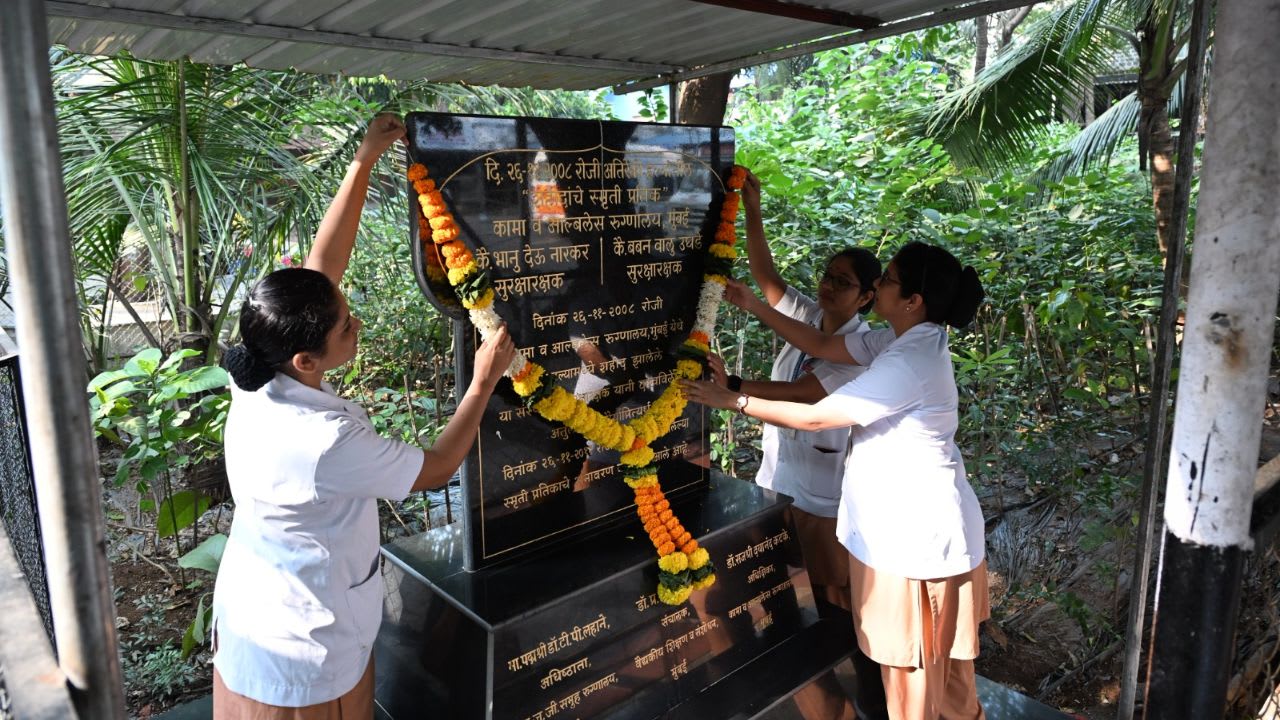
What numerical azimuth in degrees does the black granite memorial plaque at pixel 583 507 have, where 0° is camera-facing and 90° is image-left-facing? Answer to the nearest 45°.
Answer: approximately 315°

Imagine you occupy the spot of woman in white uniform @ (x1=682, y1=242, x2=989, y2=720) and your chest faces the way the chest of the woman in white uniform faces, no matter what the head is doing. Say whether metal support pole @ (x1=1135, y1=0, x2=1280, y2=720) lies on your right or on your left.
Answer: on your left

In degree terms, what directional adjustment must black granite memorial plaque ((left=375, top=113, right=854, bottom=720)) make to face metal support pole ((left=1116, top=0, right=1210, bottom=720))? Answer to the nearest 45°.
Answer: approximately 45° to its left

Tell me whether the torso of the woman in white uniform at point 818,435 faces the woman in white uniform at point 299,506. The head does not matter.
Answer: yes

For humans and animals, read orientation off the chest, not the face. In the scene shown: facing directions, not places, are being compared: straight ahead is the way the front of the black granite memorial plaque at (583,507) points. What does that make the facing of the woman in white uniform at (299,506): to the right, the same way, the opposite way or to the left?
to the left

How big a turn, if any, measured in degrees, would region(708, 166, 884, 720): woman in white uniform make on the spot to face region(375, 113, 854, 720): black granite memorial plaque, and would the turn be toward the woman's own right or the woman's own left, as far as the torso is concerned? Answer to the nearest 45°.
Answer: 0° — they already face it

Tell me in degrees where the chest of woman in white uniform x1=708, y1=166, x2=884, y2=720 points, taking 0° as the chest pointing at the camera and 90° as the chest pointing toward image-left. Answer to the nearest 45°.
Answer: approximately 45°

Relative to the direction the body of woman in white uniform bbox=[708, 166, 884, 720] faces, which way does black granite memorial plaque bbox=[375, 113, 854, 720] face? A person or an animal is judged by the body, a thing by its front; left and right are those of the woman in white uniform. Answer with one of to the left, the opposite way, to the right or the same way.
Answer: to the left

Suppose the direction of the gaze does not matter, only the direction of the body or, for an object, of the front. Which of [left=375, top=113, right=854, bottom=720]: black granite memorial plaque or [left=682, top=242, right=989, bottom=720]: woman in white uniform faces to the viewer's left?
the woman in white uniform

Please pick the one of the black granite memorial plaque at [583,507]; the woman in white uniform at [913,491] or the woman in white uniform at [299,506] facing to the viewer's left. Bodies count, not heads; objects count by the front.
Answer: the woman in white uniform at [913,491]

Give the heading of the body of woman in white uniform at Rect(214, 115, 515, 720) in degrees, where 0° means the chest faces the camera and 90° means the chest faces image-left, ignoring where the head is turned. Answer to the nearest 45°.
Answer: approximately 225°

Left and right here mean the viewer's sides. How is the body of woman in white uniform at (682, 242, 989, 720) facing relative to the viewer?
facing to the left of the viewer
